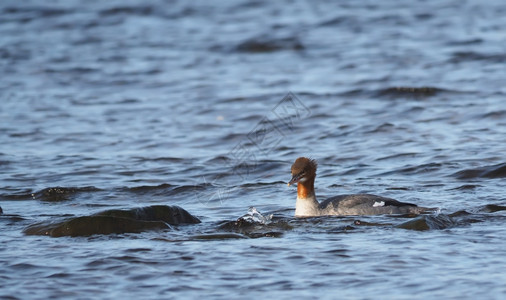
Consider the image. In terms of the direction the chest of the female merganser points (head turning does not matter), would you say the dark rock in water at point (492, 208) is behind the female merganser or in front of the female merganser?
behind

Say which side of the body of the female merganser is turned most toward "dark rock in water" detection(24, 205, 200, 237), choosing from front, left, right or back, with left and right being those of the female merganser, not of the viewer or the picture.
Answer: front

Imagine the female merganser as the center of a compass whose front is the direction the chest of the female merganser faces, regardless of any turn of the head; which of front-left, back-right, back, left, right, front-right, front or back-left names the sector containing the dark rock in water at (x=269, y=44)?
right

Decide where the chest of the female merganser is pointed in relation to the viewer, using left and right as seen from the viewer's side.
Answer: facing to the left of the viewer

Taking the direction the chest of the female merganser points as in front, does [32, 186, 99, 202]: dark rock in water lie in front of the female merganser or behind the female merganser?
in front

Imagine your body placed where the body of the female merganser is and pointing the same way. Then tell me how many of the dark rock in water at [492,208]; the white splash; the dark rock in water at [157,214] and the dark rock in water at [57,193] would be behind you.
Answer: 1

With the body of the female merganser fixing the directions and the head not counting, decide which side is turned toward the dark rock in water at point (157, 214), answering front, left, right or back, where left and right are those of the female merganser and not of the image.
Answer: front

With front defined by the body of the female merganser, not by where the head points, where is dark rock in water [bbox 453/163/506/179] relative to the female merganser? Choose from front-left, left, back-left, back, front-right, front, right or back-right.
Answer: back-right

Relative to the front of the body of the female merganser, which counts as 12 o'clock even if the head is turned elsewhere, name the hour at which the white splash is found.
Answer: The white splash is roughly at 11 o'clock from the female merganser.
